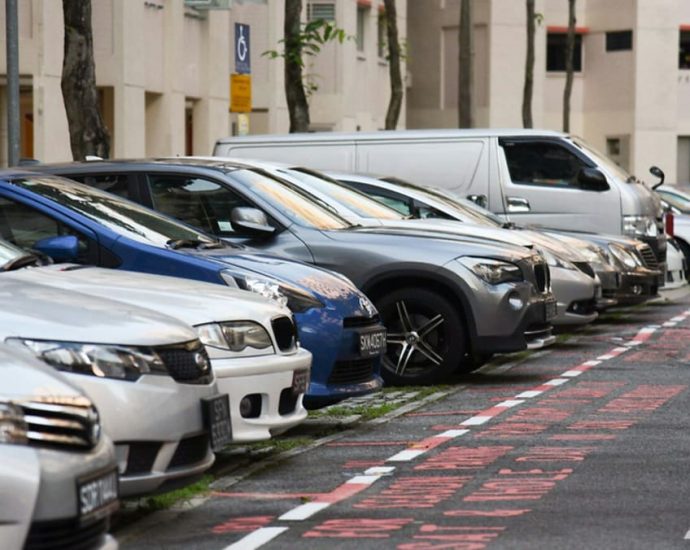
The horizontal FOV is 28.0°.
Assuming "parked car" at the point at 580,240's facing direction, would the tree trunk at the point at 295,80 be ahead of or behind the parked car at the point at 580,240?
behind

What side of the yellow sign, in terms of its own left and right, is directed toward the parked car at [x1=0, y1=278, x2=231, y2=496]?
front

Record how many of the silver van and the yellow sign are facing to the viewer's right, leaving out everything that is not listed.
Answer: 1

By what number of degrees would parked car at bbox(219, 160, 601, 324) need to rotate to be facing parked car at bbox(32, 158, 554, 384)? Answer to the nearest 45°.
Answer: approximately 45° to its right

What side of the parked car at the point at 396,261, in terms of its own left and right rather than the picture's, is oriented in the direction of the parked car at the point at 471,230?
left

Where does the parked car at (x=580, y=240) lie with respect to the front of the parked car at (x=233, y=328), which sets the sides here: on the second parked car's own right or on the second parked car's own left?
on the second parked car's own left

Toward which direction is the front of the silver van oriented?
to the viewer's right

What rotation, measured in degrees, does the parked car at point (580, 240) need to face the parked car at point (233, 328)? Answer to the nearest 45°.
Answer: approximately 45° to its right

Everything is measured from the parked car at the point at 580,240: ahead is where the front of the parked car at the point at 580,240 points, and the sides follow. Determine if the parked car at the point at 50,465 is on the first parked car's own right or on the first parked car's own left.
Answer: on the first parked car's own right

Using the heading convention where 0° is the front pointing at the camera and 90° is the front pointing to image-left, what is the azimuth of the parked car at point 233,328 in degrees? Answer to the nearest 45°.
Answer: approximately 315°

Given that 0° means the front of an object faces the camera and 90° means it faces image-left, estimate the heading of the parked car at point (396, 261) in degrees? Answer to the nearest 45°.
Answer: approximately 315°

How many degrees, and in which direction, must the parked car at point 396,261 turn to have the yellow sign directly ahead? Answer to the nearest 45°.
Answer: approximately 135° to its left

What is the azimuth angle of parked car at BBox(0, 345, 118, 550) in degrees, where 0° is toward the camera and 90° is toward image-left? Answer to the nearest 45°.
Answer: approximately 315°

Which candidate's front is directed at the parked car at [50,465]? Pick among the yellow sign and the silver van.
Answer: the yellow sign
